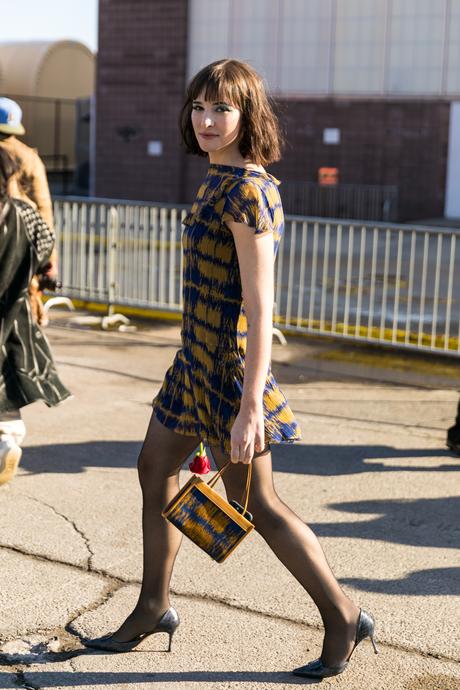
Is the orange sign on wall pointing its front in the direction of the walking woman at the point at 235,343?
yes

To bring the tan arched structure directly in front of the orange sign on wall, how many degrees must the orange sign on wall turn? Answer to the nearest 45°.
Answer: approximately 135° to its right

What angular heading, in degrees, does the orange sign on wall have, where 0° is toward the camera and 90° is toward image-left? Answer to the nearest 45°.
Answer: approximately 0°

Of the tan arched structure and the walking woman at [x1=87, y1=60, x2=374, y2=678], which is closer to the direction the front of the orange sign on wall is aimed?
the walking woman

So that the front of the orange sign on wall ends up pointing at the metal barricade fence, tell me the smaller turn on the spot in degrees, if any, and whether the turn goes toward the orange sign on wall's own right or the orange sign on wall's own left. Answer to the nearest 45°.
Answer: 0° — it already faces it

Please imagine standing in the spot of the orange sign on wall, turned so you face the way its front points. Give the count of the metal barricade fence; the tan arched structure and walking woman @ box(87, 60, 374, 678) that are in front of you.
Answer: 2
